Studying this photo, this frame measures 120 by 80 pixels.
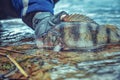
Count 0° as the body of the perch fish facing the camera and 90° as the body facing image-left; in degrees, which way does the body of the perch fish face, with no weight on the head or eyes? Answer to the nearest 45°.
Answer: approximately 90°
